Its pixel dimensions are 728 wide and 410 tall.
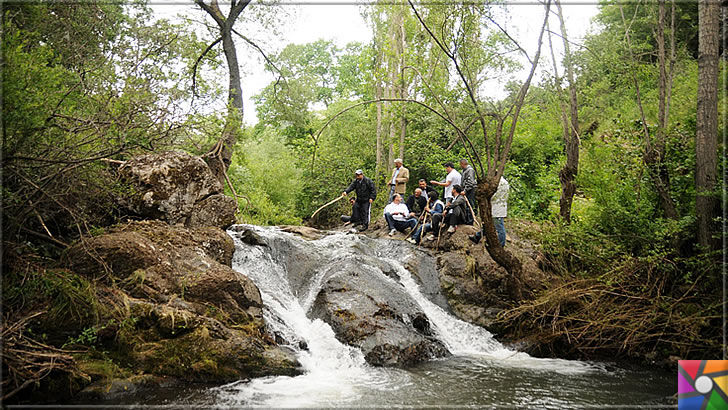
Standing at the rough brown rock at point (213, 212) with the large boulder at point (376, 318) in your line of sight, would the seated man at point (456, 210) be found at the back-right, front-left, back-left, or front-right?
front-left

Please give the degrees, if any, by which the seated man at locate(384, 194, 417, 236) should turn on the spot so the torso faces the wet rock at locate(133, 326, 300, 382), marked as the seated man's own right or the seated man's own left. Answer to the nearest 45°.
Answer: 0° — they already face it

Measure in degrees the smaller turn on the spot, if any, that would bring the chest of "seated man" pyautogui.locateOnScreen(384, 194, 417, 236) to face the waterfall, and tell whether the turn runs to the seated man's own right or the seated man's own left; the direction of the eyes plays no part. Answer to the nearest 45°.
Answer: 0° — they already face it

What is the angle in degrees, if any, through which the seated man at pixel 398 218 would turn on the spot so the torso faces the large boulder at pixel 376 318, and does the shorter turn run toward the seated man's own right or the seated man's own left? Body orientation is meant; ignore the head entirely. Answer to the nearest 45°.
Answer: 0° — they already face it

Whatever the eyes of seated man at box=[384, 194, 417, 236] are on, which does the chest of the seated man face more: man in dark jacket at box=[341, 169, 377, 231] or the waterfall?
the waterfall

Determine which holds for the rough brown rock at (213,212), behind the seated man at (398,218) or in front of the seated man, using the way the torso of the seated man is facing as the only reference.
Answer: in front

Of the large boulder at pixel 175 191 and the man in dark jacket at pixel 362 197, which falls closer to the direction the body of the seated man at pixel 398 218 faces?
the large boulder

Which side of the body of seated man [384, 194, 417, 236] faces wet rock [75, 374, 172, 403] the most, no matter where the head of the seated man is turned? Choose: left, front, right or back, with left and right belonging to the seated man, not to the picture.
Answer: front

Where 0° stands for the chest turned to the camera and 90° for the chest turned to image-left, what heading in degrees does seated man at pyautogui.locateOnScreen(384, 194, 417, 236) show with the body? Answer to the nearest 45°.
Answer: approximately 0°

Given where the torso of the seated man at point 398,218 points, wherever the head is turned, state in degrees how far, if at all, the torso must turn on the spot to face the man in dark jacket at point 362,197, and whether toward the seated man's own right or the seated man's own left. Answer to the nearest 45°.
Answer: approximately 135° to the seated man's own right
